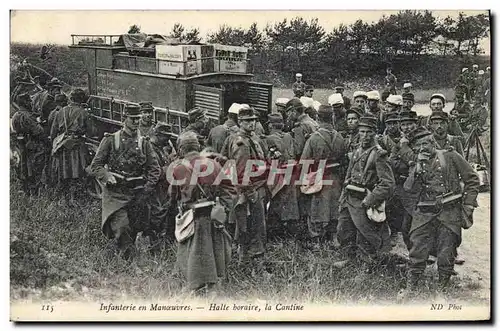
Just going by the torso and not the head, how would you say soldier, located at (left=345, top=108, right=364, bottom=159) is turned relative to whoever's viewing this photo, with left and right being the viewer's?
facing the viewer and to the left of the viewer

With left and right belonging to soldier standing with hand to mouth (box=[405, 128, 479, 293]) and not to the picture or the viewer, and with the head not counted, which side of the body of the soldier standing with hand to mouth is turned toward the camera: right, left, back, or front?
front

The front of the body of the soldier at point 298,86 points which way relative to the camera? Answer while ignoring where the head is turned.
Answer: toward the camera

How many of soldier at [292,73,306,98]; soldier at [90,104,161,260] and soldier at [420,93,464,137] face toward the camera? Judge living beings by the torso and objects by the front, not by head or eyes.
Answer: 3

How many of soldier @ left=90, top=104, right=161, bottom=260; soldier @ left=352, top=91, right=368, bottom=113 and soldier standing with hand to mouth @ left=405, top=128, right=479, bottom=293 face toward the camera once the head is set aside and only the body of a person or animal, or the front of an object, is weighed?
3

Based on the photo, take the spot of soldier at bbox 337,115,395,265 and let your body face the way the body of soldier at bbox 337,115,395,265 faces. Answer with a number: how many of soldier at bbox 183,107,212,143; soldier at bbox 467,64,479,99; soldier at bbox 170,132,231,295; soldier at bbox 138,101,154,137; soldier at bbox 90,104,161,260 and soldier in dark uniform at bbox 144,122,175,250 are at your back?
1

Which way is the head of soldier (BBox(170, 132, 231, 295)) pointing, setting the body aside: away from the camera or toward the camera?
away from the camera

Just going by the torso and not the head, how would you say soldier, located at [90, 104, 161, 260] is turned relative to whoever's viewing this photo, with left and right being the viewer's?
facing the viewer
